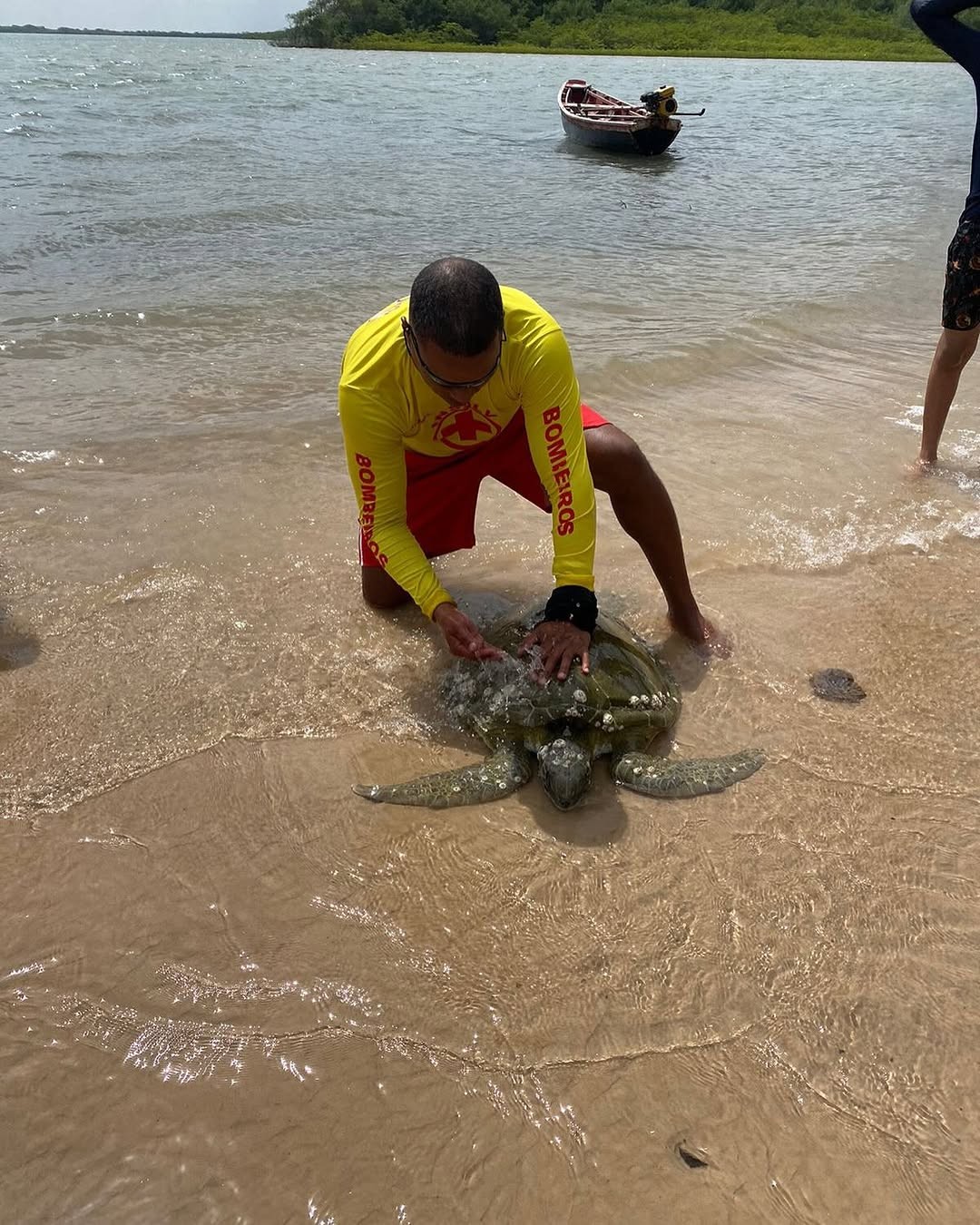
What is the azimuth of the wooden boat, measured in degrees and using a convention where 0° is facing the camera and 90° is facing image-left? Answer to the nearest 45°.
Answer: approximately 135°

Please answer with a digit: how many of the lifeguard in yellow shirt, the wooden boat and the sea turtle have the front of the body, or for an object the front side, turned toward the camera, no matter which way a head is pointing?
2

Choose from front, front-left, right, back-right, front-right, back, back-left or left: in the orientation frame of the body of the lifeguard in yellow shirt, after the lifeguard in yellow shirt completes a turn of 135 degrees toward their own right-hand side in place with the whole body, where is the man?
right

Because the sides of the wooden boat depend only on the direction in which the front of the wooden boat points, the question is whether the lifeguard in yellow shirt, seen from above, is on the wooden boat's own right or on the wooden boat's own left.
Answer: on the wooden boat's own left

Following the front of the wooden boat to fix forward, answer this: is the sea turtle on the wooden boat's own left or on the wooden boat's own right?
on the wooden boat's own left

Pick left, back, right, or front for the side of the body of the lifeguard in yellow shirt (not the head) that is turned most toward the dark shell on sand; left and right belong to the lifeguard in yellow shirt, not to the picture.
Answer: left

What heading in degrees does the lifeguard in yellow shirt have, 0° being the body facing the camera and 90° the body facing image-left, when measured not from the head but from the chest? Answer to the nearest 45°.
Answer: approximately 0°

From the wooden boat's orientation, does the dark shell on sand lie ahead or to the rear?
to the rear

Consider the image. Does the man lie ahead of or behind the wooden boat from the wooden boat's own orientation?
behind
